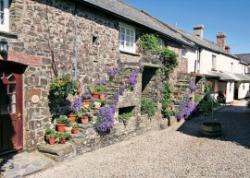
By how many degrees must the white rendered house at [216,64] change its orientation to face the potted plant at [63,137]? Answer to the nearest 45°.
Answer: approximately 45° to its right

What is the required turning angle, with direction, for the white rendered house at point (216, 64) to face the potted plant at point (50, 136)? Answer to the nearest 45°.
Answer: approximately 45° to its right

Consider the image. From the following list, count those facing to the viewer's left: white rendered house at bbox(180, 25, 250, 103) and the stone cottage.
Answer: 0

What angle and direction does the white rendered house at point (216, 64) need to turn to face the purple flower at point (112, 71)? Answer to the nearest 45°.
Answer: approximately 45° to its right

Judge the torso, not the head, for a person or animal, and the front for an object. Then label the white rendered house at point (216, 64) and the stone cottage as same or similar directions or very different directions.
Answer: same or similar directions

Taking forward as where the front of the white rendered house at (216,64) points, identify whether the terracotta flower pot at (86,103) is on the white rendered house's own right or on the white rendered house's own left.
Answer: on the white rendered house's own right

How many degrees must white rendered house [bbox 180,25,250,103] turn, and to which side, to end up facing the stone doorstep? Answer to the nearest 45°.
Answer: approximately 45° to its right

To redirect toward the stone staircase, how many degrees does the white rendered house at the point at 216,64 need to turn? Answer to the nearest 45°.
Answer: approximately 45° to its right

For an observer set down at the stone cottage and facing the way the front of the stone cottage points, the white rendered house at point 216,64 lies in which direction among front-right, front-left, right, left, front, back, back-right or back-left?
left

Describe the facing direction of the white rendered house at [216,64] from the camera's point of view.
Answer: facing the viewer and to the right of the viewer
